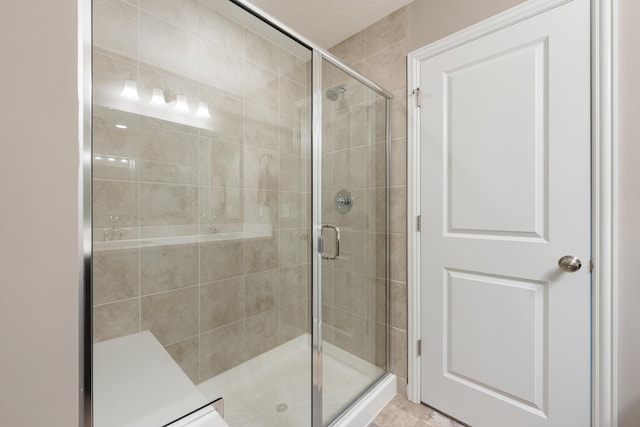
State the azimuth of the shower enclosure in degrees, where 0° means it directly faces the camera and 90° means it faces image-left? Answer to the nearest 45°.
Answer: approximately 315°

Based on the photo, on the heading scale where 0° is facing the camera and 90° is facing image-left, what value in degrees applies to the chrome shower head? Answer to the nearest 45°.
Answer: approximately 45°

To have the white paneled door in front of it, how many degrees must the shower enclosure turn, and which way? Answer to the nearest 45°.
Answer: approximately 45° to its left

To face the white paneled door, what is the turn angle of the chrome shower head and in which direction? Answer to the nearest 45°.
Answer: approximately 135° to its left
